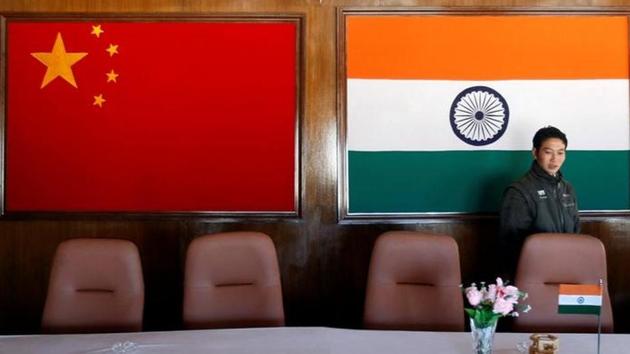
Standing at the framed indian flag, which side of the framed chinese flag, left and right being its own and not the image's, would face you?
left

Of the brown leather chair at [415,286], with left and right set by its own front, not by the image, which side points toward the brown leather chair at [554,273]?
left

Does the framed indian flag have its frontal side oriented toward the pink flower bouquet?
yes

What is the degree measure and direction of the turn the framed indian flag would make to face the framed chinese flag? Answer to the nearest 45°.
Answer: approximately 90° to its right

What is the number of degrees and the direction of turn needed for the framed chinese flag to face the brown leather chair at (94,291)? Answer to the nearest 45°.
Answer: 0° — it already faces it

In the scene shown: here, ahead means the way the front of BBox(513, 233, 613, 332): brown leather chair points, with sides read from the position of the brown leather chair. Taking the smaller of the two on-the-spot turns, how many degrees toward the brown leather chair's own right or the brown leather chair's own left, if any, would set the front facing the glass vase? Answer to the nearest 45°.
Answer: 0° — it already faces it

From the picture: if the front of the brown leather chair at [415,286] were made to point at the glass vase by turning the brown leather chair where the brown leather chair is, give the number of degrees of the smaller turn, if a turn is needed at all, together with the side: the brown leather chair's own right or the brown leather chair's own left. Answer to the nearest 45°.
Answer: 0° — it already faces it

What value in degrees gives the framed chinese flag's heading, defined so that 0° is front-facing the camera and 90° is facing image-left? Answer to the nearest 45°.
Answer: approximately 0°

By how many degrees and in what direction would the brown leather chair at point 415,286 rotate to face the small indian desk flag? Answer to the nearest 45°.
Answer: approximately 45° to its left

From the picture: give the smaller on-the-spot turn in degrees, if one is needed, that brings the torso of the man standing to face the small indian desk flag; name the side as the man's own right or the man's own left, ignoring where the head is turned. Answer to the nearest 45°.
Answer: approximately 45° to the man's own right
